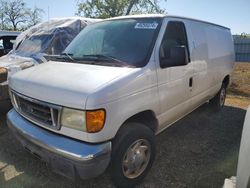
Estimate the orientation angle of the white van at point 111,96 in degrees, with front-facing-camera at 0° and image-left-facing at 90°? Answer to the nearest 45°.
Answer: approximately 45°
